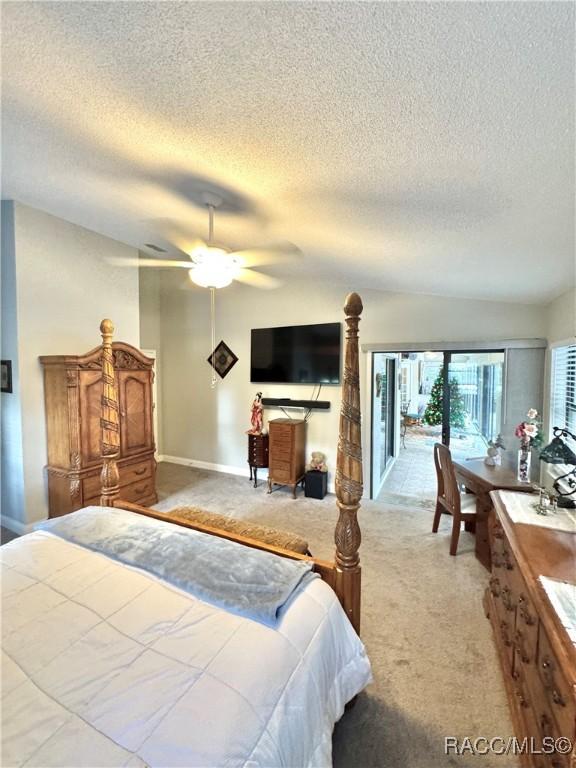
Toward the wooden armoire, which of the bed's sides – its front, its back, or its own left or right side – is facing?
left

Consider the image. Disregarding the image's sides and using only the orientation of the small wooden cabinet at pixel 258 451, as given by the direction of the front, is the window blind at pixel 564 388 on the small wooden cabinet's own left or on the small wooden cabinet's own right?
on the small wooden cabinet's own left

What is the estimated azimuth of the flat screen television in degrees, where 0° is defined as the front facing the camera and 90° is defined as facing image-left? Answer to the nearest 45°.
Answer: approximately 45°

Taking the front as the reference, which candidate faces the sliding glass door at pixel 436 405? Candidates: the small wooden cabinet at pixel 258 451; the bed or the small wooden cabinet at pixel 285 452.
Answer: the bed

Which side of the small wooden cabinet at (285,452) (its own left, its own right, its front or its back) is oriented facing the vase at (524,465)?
left

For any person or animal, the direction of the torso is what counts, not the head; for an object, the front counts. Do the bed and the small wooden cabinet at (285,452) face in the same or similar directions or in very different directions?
very different directions

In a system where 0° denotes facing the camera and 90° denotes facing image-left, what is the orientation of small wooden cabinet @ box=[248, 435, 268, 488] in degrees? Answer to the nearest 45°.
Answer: approximately 45°

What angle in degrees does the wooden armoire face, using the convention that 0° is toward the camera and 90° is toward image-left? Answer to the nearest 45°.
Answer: approximately 315°

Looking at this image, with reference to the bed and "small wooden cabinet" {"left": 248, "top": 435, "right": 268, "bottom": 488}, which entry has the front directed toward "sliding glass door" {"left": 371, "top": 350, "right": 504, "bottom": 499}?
the bed

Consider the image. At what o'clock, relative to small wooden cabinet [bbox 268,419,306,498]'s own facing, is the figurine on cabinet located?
The figurine on cabinet is roughly at 3 o'clock from the small wooden cabinet.
